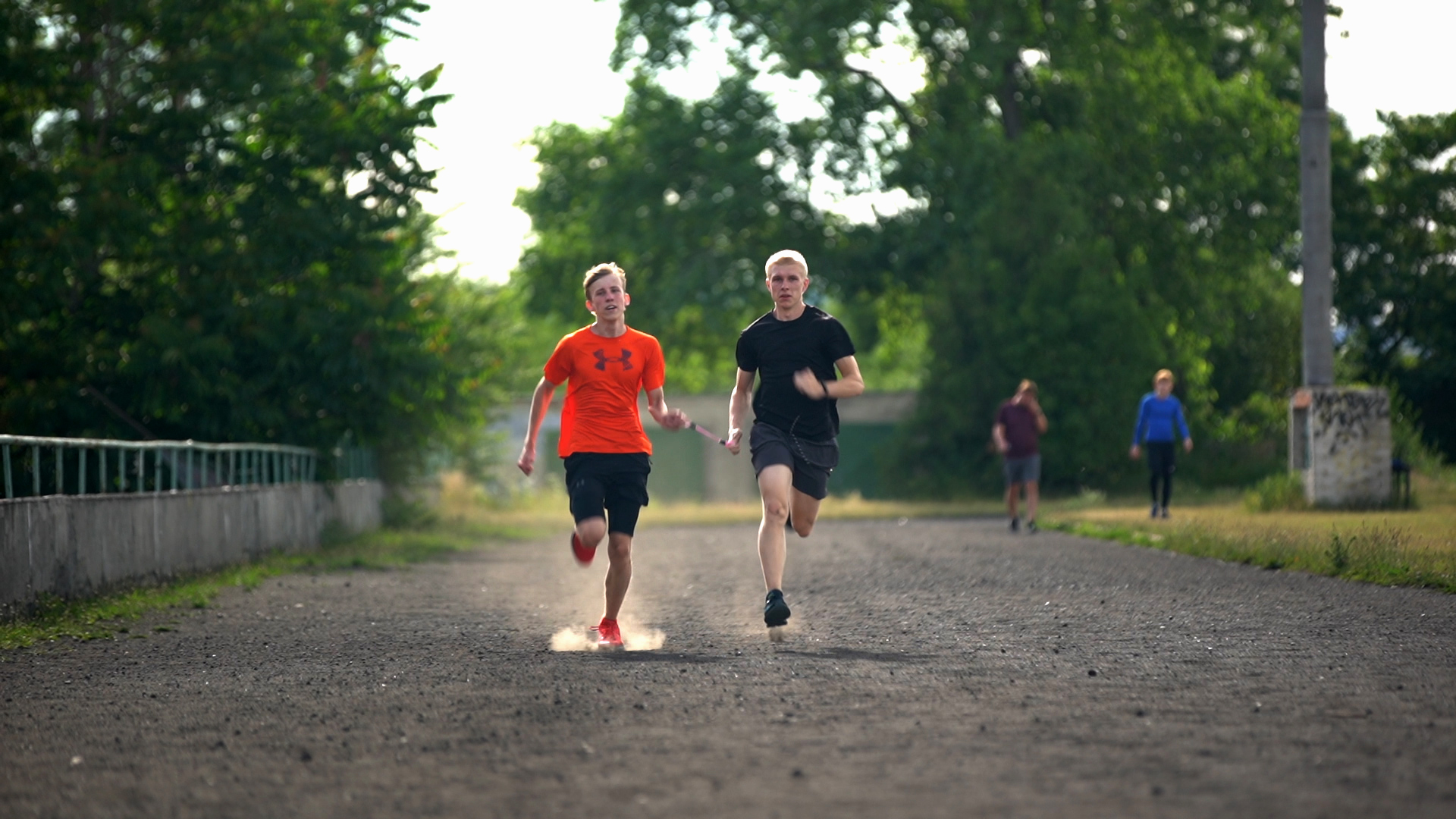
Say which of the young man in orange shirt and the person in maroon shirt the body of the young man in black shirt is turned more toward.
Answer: the young man in orange shirt

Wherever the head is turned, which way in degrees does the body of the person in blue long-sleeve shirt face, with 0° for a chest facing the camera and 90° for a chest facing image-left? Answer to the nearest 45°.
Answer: approximately 0°

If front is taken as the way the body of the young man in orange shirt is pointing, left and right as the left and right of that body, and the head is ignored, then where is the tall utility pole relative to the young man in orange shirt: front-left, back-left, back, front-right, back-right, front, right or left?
back-left

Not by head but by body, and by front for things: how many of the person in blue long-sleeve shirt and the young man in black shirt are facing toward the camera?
2

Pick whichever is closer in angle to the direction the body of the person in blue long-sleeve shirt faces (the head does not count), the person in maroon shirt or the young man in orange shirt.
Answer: the young man in orange shirt

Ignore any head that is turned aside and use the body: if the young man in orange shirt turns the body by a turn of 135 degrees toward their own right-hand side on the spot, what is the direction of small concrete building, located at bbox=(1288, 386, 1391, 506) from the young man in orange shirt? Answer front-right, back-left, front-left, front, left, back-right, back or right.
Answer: right

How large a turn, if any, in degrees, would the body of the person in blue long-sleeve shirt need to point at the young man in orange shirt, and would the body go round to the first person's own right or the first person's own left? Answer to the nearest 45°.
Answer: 0° — they already face them

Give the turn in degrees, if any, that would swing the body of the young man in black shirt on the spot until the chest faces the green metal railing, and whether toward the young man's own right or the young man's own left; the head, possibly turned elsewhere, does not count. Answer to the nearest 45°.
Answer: approximately 135° to the young man's own right

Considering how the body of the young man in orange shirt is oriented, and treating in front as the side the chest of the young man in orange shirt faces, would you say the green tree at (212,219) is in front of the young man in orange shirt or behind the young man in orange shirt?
behind
